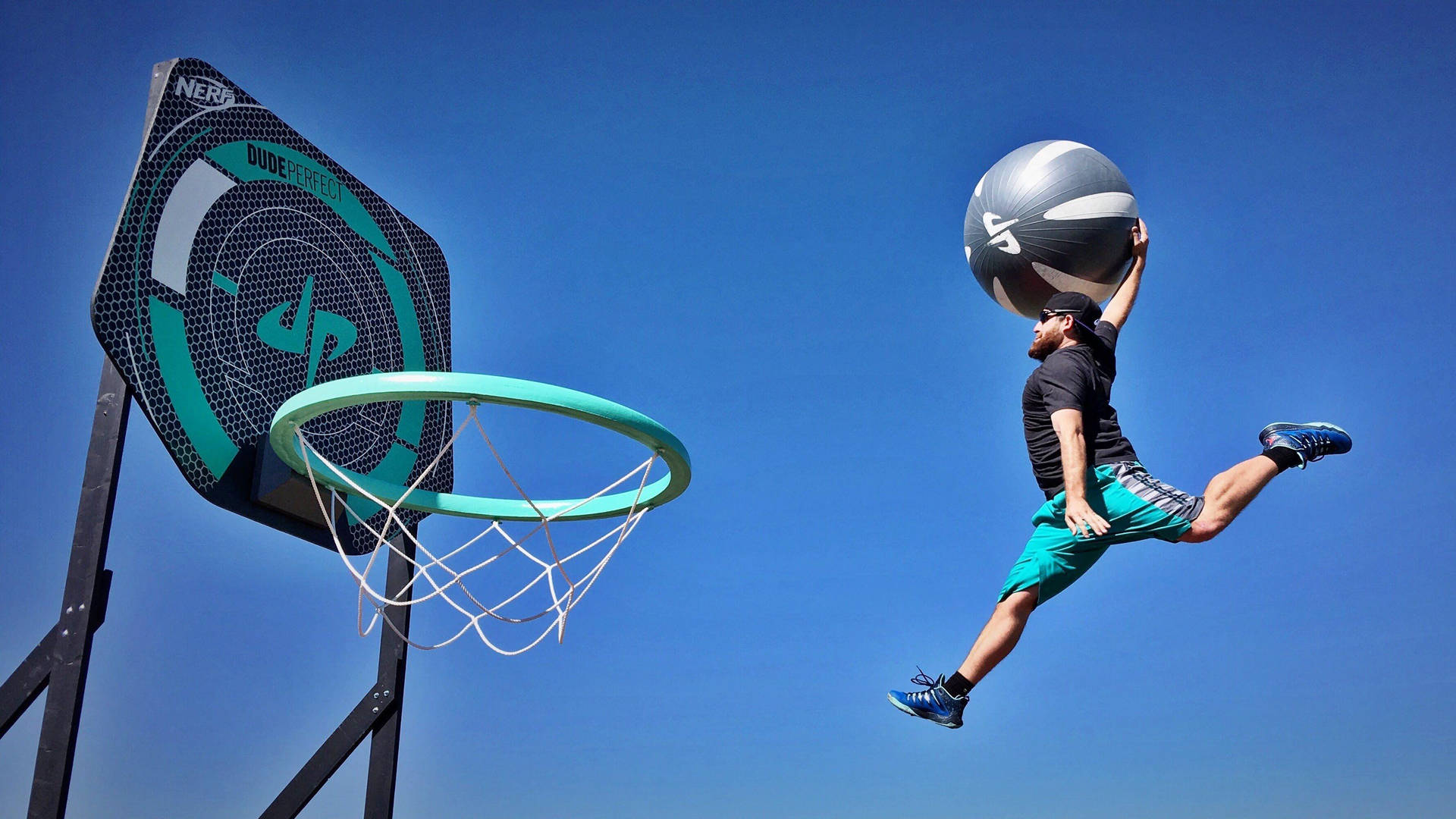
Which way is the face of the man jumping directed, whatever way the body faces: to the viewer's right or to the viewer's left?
to the viewer's left

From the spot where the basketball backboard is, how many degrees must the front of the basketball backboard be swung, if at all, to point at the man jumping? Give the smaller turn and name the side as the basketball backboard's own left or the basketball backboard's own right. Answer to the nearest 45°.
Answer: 0° — it already faces them

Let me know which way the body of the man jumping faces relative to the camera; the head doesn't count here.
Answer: to the viewer's left

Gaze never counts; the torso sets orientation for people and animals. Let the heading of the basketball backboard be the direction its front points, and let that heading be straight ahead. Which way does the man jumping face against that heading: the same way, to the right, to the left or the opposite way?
the opposite way

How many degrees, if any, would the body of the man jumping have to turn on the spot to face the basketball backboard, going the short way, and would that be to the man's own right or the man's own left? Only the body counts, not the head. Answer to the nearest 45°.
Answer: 0° — they already face it

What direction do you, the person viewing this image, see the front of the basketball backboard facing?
facing the viewer and to the right of the viewer

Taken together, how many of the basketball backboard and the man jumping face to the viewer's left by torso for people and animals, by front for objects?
1
